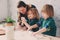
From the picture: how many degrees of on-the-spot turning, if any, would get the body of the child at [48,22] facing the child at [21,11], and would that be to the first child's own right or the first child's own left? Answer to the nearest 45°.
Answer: approximately 45° to the first child's own right

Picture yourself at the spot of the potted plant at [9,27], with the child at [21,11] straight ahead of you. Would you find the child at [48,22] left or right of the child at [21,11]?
right

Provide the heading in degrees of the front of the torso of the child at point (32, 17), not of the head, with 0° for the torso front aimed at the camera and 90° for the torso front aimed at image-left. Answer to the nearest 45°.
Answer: approximately 45°

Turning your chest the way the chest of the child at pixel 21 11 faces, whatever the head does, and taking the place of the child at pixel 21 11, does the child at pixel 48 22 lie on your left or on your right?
on your left
